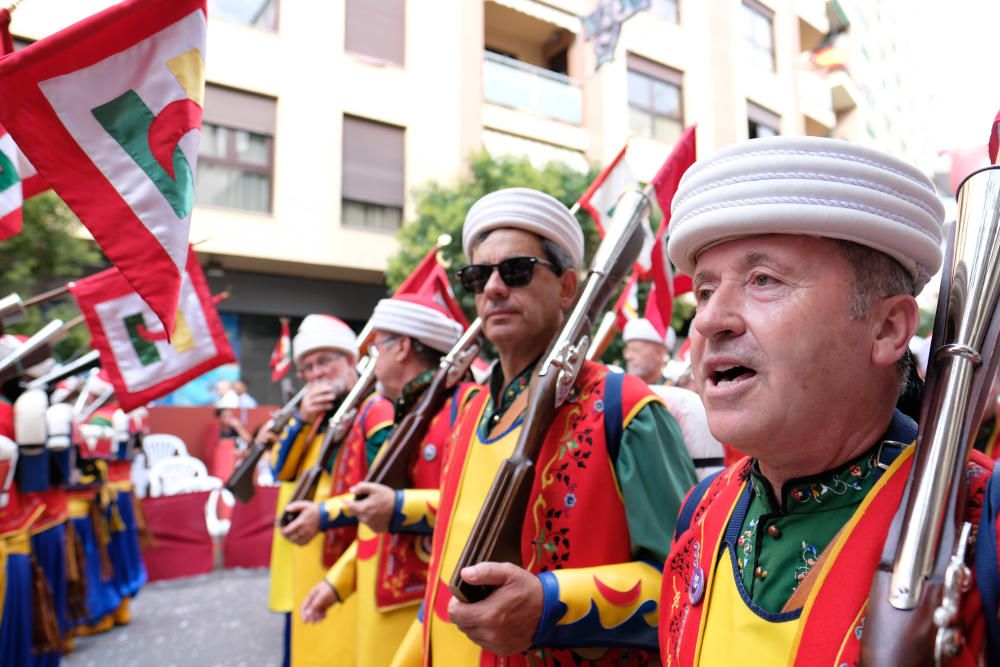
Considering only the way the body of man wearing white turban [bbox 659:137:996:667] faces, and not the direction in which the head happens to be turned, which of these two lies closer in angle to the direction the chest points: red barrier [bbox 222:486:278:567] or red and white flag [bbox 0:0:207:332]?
the red and white flag

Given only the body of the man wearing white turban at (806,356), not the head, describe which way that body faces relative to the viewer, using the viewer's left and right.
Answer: facing the viewer and to the left of the viewer

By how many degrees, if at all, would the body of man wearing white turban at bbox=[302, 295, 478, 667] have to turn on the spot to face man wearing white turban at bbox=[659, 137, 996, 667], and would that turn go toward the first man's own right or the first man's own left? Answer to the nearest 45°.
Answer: approximately 90° to the first man's own left

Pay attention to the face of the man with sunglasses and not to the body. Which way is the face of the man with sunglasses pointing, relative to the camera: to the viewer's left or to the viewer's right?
to the viewer's left

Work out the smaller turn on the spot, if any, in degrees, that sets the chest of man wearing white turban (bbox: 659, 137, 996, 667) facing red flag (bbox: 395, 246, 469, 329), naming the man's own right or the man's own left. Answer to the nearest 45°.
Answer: approximately 90° to the man's own right

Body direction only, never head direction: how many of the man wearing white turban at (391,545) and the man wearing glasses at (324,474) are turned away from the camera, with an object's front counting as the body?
0

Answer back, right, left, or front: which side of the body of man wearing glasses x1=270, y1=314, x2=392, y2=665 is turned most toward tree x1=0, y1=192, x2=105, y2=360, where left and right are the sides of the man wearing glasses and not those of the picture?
right

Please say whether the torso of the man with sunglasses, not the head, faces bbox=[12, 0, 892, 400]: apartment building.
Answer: no

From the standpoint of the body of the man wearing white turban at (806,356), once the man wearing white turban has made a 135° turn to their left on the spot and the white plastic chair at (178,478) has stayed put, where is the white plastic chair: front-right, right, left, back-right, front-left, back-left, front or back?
back-left

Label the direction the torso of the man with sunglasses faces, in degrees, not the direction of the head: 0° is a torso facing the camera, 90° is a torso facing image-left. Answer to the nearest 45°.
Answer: approximately 45°

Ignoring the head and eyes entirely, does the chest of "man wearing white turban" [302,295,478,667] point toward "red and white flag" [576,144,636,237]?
no

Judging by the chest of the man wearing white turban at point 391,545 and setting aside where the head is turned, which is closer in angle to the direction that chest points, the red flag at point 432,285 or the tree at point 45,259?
the tree

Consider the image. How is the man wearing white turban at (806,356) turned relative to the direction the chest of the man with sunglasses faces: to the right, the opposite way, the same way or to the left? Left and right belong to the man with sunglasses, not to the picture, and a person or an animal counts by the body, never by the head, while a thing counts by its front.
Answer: the same way

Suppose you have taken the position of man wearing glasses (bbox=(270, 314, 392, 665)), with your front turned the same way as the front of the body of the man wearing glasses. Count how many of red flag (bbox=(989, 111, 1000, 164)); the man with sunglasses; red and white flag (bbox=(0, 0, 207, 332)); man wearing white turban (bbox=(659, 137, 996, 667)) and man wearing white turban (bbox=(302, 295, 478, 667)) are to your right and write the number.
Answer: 0

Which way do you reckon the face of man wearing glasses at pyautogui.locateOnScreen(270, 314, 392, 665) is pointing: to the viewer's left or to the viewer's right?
to the viewer's left

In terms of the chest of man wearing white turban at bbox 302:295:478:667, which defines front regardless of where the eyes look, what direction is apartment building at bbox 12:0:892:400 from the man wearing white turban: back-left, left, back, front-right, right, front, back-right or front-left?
right

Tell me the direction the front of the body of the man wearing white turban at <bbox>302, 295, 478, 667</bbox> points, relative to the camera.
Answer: to the viewer's left

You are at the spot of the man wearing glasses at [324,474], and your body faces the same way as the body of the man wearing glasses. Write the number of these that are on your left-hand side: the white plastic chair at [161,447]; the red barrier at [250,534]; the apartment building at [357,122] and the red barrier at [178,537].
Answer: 0

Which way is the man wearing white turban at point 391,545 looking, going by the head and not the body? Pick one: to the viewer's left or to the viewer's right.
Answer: to the viewer's left
